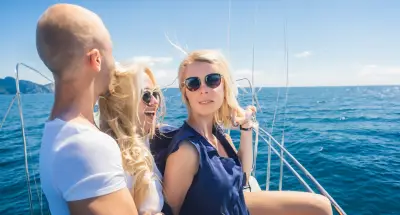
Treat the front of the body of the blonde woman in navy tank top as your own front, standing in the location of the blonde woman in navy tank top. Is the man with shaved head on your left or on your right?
on your right

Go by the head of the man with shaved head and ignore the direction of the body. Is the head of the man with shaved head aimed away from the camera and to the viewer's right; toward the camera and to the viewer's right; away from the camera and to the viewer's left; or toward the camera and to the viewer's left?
away from the camera and to the viewer's right

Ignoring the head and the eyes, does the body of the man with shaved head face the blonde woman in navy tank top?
yes

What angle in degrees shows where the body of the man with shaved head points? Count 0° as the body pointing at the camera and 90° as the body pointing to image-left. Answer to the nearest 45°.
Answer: approximately 225°

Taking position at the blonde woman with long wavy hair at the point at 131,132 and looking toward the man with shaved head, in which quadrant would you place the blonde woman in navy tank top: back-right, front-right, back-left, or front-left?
back-left

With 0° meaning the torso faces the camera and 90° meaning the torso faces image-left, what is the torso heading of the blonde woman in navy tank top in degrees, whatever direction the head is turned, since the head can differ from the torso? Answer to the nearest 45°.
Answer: approximately 315°

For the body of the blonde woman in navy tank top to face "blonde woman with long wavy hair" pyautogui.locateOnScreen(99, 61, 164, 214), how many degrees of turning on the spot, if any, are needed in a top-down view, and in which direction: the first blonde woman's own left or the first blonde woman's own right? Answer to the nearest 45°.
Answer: approximately 90° to the first blonde woman's own right
